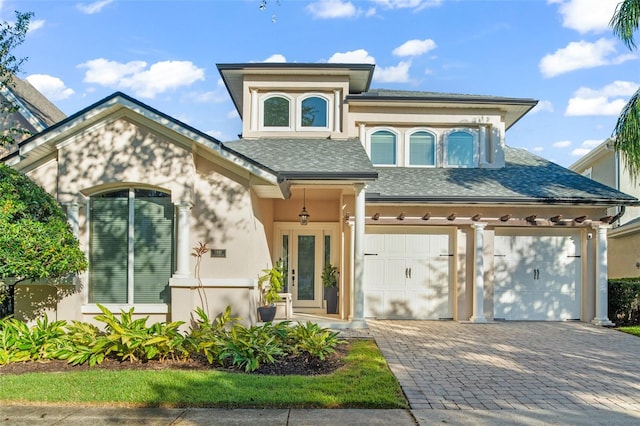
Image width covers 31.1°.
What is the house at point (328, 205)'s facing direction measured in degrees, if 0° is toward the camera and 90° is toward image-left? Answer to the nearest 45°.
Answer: approximately 0°

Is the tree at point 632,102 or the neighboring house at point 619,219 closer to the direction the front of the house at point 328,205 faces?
the tree

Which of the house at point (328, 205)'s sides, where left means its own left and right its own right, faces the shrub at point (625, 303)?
left

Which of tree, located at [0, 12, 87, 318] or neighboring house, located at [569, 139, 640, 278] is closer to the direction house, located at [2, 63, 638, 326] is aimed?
the tree

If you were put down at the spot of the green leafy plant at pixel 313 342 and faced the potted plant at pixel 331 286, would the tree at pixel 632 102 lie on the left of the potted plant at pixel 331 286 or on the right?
right

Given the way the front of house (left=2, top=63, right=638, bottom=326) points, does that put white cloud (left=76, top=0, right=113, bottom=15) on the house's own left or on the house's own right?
on the house's own right

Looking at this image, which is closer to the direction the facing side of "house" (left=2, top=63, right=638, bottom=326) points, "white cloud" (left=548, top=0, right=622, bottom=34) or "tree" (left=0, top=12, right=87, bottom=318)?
the tree

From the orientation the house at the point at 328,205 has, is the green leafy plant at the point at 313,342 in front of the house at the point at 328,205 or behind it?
in front
